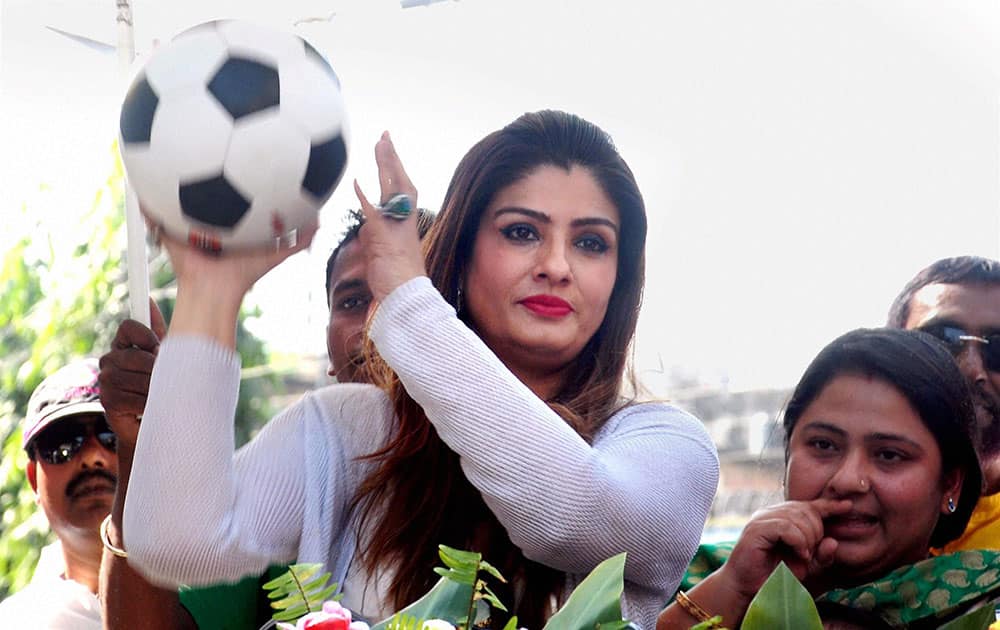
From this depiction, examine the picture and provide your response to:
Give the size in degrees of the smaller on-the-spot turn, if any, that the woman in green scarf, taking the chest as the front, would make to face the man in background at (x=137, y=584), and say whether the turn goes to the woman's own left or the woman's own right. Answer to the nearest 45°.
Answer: approximately 45° to the woman's own right

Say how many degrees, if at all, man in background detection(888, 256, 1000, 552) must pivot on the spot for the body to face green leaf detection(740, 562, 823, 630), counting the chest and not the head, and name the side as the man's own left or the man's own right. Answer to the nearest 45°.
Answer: approximately 45° to the man's own right

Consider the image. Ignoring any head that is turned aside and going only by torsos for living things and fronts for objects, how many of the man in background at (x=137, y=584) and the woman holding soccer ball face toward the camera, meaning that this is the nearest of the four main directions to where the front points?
2

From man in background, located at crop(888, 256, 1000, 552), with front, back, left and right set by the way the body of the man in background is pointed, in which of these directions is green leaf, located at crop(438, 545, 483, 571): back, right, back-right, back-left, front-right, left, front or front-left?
front-right

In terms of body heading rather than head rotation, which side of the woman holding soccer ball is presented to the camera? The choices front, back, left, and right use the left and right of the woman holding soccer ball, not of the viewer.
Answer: front

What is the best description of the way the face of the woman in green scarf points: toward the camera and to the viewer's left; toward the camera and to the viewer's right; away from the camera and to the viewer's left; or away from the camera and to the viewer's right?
toward the camera and to the viewer's left

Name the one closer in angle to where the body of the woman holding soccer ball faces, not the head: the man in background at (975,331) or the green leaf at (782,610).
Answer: the green leaf

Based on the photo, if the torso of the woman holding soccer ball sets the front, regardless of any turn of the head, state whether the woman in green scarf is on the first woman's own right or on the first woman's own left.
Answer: on the first woman's own left

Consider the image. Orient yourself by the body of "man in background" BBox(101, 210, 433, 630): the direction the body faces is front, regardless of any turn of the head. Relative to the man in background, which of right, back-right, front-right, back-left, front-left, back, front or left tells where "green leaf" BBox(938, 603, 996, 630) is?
front-left

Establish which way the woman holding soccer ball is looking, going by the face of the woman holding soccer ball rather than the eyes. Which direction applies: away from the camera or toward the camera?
toward the camera

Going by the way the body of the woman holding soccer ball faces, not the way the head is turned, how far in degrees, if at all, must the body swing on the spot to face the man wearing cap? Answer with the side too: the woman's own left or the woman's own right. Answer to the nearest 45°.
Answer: approximately 135° to the woman's own right

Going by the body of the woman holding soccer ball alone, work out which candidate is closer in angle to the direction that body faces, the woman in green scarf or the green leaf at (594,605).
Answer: the green leaf

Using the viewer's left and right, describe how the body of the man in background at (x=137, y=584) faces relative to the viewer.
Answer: facing the viewer
